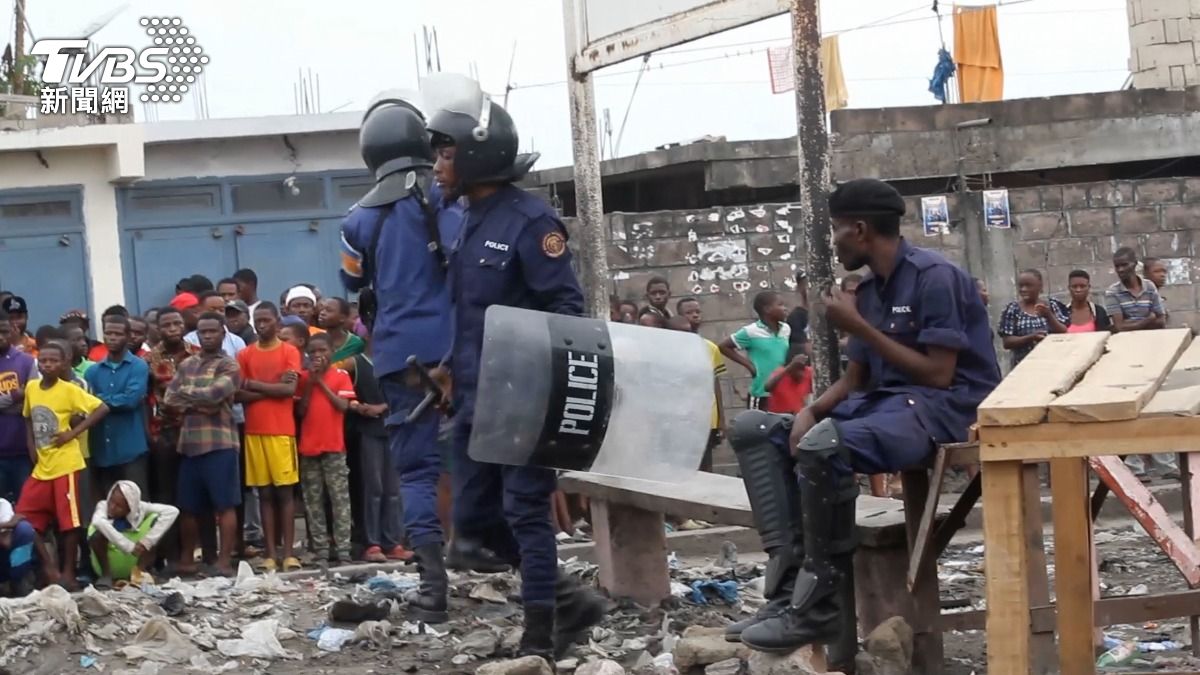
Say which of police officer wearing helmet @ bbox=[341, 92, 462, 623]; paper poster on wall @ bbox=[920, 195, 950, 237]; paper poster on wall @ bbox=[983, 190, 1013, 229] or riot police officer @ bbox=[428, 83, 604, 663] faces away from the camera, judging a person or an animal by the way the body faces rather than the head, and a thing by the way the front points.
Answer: the police officer wearing helmet

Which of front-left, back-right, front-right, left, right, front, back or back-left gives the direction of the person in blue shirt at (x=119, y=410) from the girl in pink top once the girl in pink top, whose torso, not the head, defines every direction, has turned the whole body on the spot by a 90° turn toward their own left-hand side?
back-right

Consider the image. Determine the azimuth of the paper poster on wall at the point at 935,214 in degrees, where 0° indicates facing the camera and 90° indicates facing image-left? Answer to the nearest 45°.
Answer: approximately 0°

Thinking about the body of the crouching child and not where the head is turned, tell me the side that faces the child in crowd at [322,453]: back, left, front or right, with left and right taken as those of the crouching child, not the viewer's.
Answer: left

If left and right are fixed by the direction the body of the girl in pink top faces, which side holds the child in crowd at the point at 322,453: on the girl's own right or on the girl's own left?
on the girl's own right

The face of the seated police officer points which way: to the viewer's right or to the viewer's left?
to the viewer's left

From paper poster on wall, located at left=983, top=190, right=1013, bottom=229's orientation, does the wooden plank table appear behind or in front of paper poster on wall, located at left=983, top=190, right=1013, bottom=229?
in front

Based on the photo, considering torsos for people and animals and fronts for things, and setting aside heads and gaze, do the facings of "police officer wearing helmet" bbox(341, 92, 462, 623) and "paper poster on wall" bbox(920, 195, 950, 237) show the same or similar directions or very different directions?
very different directions

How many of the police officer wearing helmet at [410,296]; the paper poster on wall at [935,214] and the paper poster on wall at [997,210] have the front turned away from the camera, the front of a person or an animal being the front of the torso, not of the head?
1

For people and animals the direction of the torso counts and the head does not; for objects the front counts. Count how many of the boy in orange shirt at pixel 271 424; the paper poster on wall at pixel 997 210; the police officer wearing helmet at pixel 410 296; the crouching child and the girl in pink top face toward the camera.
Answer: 4

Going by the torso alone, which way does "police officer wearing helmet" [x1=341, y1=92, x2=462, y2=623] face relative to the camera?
away from the camera

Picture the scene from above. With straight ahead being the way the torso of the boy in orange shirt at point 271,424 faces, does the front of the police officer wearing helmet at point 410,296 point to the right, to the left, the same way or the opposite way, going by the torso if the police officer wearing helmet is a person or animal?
the opposite way

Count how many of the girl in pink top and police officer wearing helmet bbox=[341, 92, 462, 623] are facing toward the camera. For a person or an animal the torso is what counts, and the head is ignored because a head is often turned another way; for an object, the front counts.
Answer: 1
